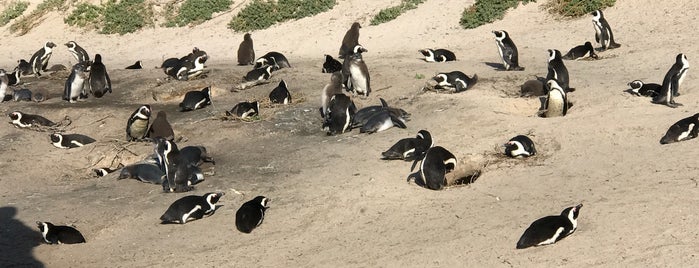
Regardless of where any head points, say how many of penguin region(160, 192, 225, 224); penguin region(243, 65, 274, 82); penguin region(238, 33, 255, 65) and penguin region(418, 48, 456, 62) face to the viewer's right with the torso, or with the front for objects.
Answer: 2

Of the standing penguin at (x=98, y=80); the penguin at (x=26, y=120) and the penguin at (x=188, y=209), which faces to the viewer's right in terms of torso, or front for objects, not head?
the penguin at (x=188, y=209)

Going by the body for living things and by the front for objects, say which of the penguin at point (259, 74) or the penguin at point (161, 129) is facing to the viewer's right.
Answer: the penguin at point (259, 74)

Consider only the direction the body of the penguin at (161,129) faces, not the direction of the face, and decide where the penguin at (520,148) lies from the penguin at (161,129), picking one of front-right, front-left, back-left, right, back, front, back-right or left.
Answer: back-right

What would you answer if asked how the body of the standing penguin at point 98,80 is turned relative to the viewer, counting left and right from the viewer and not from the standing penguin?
facing away from the viewer

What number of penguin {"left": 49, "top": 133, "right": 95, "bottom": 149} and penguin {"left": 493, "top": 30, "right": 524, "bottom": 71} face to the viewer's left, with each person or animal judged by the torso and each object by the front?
2

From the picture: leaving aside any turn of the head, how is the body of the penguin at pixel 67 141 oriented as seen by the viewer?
to the viewer's left

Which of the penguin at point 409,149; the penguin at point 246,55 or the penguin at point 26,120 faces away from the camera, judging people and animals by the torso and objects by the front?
the penguin at point 246,55

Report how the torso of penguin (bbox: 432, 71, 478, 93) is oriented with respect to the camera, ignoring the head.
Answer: to the viewer's left

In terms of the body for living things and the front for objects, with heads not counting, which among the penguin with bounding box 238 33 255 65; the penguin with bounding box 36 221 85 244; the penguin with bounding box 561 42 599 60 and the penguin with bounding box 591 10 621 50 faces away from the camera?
the penguin with bounding box 238 33 255 65

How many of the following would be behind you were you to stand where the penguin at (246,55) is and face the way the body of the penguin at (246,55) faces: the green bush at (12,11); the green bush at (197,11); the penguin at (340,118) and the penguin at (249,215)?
2

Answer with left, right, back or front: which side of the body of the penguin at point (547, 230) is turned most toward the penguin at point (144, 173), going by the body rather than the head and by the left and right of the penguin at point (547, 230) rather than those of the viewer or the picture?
back

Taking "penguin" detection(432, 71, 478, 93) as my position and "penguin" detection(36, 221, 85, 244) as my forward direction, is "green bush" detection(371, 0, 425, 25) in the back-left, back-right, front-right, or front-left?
back-right

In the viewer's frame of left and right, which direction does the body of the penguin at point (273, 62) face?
facing to the left of the viewer

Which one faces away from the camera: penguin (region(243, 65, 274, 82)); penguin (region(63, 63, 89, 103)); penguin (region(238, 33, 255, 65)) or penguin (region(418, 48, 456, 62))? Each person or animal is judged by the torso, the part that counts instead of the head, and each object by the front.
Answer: penguin (region(238, 33, 255, 65))
